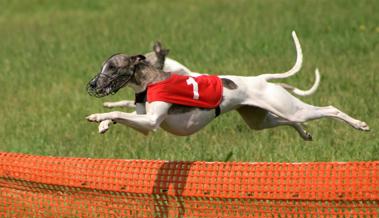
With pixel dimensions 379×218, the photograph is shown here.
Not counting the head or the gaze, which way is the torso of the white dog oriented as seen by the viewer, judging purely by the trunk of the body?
to the viewer's left
